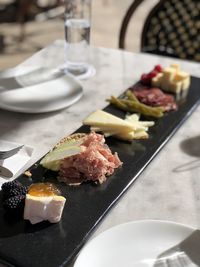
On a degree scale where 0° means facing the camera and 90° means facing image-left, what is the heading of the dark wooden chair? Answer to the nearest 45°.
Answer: approximately 45°

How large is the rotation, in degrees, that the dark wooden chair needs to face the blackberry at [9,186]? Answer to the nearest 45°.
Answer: approximately 45° to its left

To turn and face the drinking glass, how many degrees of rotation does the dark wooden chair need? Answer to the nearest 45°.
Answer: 0° — it already faces it

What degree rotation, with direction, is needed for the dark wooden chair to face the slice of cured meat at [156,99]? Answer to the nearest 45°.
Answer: approximately 45° to its left

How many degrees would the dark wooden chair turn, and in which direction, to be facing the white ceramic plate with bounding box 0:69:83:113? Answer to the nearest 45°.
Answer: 0° — it already faces it
